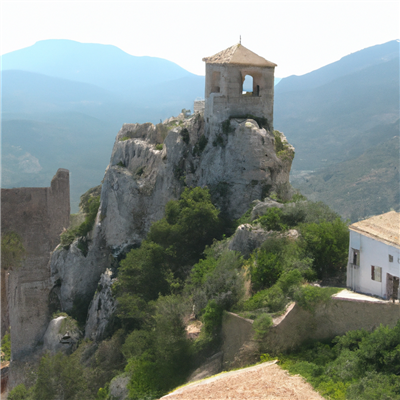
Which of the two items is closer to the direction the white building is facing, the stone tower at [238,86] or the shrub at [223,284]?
the shrub

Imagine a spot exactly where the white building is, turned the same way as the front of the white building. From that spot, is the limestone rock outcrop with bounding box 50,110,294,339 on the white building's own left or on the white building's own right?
on the white building's own right

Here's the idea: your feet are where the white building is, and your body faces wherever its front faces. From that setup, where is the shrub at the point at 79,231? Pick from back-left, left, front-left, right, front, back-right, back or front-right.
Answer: right

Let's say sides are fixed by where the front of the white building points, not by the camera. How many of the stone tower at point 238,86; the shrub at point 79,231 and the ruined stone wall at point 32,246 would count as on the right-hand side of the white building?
3

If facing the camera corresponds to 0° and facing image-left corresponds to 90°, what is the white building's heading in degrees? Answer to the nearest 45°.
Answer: approximately 45°

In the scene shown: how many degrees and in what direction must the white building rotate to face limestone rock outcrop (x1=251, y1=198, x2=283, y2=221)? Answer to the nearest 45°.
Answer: approximately 90° to its right

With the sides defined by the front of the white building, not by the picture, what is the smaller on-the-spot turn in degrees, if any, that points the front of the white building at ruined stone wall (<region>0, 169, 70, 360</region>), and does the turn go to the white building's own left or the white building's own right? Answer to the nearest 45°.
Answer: approximately 90° to the white building's own right

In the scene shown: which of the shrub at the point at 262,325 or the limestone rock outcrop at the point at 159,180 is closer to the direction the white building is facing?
the shrub

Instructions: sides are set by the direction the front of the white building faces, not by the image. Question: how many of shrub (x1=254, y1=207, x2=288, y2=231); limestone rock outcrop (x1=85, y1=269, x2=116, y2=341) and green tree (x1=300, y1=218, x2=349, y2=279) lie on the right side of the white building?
3

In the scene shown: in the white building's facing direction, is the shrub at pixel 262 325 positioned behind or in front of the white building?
in front
